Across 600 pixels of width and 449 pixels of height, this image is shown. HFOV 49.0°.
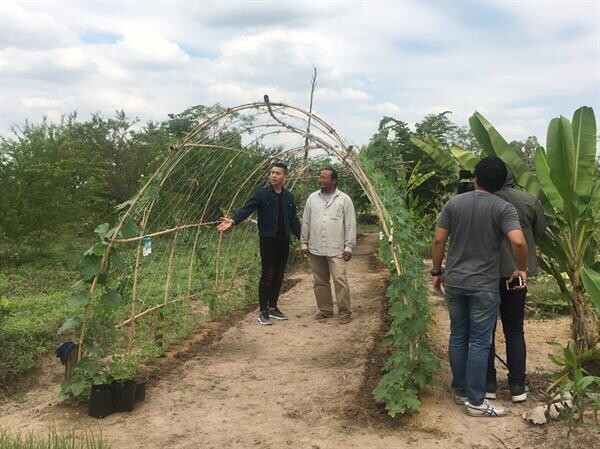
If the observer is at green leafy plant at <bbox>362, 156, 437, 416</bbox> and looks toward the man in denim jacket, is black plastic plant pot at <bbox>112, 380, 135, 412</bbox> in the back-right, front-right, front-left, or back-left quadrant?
front-left

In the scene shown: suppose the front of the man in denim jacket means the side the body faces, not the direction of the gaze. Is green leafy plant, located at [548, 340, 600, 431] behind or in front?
in front

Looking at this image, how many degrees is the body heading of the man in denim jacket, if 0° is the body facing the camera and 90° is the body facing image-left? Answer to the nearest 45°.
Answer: approximately 315°

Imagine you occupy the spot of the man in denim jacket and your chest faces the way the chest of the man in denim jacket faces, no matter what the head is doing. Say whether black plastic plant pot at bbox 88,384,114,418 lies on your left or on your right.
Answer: on your right

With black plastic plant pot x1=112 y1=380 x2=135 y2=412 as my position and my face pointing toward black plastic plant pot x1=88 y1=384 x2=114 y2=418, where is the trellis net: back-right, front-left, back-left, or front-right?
back-right

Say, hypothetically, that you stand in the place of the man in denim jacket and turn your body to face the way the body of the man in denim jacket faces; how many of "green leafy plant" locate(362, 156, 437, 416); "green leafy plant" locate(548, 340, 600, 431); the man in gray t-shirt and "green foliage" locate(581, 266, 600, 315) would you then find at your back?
0

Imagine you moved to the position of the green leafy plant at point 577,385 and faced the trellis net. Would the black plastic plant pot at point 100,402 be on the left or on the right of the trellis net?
left

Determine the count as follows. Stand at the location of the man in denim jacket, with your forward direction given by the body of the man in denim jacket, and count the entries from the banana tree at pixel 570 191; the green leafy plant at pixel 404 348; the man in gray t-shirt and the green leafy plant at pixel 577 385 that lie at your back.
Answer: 0

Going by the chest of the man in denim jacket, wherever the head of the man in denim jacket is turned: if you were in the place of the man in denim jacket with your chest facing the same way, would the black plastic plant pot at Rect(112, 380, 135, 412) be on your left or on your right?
on your right

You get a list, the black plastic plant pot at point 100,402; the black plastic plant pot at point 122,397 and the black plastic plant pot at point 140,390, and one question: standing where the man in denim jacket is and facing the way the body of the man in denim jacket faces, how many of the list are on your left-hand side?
0

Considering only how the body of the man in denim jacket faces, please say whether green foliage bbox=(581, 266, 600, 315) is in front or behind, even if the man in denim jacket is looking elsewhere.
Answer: in front

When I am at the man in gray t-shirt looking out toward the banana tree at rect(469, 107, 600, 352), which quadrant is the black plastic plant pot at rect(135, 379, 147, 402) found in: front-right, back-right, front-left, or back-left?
back-left

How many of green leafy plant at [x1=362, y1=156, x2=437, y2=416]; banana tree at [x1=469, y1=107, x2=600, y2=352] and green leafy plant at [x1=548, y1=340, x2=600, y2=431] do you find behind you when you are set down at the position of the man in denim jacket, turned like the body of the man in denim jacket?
0

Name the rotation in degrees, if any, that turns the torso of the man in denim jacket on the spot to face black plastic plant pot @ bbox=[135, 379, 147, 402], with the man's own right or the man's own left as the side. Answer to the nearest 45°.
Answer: approximately 90° to the man's own right

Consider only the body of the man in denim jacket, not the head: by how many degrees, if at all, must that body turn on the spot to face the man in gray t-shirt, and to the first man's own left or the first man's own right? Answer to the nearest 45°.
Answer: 0° — they already face them
